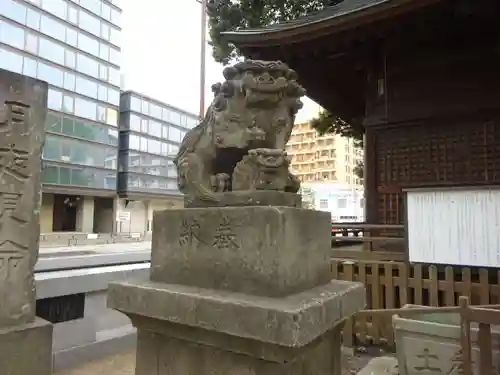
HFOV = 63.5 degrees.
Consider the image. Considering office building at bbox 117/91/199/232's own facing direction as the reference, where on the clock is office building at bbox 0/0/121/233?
office building at bbox 0/0/121/233 is roughly at 3 o'clock from office building at bbox 117/91/199/232.

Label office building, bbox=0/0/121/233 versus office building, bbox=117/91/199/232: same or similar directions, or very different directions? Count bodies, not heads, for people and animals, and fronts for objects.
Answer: same or similar directions

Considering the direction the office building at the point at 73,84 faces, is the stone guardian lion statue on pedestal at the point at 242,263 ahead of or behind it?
ahead

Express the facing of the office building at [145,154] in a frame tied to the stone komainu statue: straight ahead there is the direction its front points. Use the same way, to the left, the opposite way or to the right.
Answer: the same way

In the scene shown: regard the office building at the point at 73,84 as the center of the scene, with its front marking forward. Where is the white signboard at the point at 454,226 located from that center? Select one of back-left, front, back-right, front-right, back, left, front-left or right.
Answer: front-right

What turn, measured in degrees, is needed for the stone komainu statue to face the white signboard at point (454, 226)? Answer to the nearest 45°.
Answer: approximately 90° to its left

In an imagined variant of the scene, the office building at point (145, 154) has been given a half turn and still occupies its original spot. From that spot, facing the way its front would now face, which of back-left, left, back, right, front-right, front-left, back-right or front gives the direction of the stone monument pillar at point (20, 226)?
back-left
